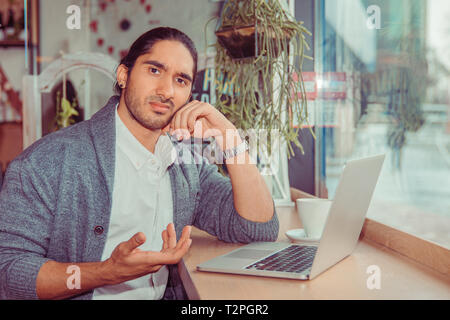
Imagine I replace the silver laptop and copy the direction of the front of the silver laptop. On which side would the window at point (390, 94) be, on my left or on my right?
on my right

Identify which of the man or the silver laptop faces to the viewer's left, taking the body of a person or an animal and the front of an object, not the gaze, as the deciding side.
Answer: the silver laptop

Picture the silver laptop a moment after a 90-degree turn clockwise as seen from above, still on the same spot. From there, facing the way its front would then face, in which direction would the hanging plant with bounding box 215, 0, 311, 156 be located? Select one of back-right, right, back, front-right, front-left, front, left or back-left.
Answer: front

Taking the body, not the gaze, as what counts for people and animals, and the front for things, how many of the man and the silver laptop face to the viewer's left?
1

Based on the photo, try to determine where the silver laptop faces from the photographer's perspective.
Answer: facing to the left of the viewer

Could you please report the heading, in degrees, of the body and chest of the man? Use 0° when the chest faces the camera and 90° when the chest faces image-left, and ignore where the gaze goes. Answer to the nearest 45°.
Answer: approximately 315°
